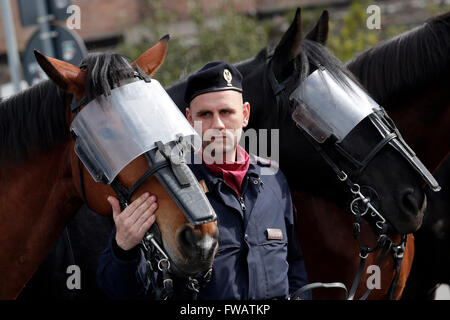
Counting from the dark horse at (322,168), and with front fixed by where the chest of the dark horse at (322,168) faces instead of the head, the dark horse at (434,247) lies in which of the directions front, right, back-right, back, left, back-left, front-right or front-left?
left

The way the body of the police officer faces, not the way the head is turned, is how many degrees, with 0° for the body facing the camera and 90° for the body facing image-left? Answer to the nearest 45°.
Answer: approximately 0°

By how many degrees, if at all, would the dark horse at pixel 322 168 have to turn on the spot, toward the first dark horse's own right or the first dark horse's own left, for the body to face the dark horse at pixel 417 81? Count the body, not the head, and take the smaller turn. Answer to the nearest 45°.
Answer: approximately 90° to the first dark horse's own left

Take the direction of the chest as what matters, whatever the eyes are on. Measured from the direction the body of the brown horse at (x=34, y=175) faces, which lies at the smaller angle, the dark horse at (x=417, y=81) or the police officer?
the police officer

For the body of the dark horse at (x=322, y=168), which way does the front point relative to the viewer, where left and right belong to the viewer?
facing the viewer and to the right of the viewer

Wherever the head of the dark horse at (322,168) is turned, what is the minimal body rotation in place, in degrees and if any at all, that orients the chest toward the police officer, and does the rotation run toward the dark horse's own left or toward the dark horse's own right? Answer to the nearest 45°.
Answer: approximately 90° to the dark horse's own right

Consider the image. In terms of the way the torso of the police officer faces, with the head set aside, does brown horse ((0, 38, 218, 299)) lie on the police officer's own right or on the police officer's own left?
on the police officer's own right

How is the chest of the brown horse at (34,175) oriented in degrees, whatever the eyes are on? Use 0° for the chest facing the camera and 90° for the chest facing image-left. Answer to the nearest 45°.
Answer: approximately 315°

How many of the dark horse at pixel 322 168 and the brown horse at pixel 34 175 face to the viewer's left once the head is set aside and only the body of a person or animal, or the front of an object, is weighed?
0

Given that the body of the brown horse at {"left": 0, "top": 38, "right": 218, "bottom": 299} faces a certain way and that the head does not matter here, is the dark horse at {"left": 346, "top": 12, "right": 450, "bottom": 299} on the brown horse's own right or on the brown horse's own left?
on the brown horse's own left

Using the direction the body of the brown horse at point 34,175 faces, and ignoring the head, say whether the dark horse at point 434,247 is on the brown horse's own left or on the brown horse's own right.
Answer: on the brown horse's own left

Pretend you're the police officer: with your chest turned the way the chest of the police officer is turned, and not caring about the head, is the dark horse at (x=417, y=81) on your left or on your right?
on your left

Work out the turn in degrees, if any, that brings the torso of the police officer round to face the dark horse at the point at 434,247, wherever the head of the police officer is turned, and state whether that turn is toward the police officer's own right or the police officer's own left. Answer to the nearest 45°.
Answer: approximately 135° to the police officer's own left
